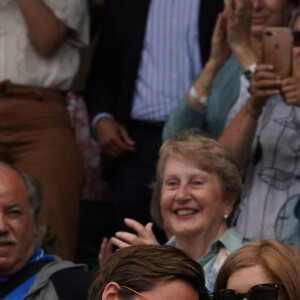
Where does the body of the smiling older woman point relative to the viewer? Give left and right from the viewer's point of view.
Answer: facing the viewer and to the left of the viewer

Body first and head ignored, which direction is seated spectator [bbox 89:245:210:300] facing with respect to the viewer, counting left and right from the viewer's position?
facing the viewer and to the right of the viewer

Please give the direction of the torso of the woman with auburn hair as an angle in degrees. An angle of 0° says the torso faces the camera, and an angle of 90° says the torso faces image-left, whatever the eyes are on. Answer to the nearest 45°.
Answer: approximately 45°

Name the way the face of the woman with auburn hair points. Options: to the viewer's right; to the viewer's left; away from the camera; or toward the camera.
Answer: toward the camera

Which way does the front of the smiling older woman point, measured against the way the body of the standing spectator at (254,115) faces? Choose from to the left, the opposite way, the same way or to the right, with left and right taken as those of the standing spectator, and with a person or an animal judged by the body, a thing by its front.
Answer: the same way

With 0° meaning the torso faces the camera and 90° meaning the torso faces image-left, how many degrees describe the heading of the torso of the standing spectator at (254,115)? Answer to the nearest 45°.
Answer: approximately 45°

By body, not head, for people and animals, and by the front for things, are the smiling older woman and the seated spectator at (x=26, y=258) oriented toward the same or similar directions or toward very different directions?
same or similar directions

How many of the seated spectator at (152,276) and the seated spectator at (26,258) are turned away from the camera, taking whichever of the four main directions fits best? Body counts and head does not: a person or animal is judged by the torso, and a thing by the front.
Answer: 0

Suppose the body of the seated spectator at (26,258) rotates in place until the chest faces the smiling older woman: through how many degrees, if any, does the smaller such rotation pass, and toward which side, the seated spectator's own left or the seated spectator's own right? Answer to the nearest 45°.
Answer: approximately 135° to the seated spectator's own left

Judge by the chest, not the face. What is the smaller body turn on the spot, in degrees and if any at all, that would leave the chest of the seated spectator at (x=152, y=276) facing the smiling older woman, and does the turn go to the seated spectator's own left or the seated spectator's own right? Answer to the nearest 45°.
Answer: approximately 135° to the seated spectator's own left

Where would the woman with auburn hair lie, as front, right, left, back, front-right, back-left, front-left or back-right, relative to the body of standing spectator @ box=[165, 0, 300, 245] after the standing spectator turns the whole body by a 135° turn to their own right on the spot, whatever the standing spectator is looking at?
back

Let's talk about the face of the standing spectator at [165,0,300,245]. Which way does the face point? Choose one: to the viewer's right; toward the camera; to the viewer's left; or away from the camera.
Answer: toward the camera

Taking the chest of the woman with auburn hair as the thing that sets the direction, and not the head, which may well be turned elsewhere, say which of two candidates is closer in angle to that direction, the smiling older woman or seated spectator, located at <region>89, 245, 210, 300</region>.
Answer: the seated spectator

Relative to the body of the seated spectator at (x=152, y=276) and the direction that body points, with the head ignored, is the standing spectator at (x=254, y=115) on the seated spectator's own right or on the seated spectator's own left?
on the seated spectator's own left

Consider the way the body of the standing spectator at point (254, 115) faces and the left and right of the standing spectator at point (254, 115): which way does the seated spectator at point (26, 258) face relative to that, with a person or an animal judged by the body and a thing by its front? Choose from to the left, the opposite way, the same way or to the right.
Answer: the same way

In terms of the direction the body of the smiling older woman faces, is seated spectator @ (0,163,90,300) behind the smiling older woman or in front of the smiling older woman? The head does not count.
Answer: in front

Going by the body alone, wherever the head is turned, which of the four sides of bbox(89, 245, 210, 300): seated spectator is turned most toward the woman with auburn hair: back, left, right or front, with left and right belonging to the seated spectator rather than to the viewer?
left

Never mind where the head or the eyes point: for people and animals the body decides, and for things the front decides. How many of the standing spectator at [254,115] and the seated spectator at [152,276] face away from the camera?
0
